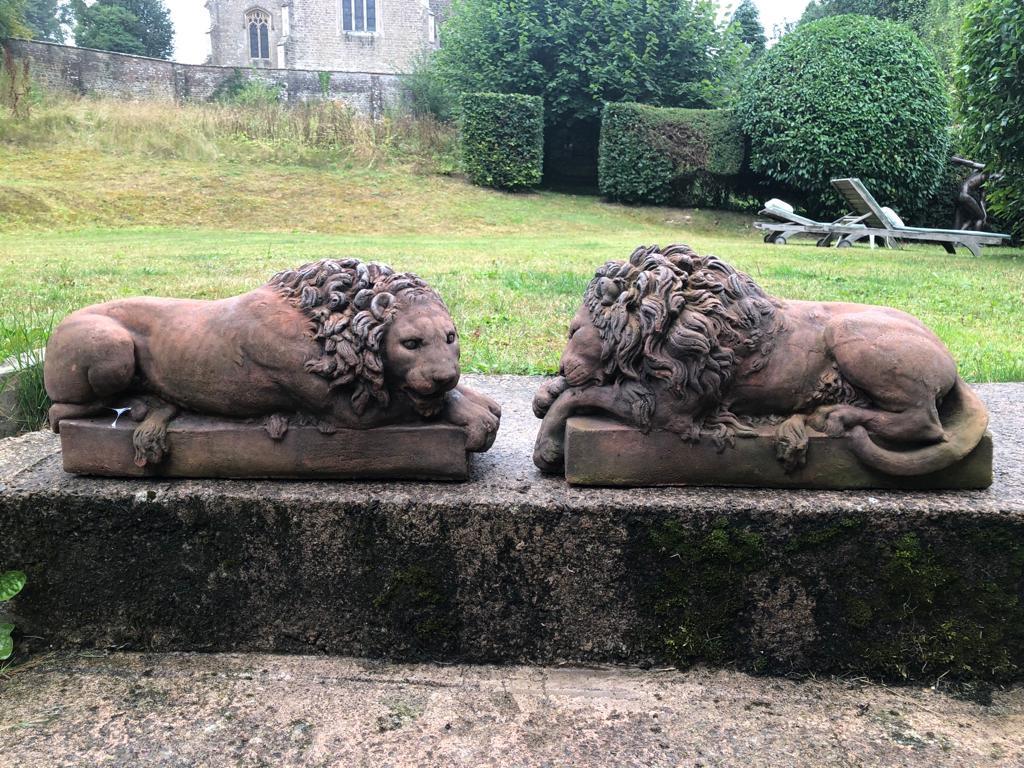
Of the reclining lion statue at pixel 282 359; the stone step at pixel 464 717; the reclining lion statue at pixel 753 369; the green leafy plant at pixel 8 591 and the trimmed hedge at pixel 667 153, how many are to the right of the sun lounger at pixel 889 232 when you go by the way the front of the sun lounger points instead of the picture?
4

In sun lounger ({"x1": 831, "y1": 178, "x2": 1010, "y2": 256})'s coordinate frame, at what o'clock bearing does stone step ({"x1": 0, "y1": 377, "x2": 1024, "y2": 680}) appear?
The stone step is roughly at 3 o'clock from the sun lounger.

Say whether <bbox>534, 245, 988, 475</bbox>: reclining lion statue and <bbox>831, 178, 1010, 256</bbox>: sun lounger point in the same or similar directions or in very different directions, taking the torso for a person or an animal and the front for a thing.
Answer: very different directions

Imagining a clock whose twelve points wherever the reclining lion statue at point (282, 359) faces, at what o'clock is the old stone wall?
The old stone wall is roughly at 9 o'clock from the reclining lion statue.

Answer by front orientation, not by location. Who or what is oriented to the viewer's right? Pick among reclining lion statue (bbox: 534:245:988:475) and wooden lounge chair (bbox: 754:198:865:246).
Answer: the wooden lounge chair

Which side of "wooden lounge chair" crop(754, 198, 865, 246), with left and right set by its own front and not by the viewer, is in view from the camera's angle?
right

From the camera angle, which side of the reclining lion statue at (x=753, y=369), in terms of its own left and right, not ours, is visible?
left

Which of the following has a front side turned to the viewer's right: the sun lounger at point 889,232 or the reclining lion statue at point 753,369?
the sun lounger

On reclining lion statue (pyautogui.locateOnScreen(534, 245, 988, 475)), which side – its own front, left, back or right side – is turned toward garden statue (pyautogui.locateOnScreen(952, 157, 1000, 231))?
right

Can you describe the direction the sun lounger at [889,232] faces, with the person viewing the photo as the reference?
facing to the right of the viewer

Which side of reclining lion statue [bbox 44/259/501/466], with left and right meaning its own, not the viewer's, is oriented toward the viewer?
right

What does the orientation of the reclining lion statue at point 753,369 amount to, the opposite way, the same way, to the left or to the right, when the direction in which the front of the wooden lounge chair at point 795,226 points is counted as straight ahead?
the opposite way

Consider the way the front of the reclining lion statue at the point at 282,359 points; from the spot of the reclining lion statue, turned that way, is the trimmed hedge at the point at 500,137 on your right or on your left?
on your left
